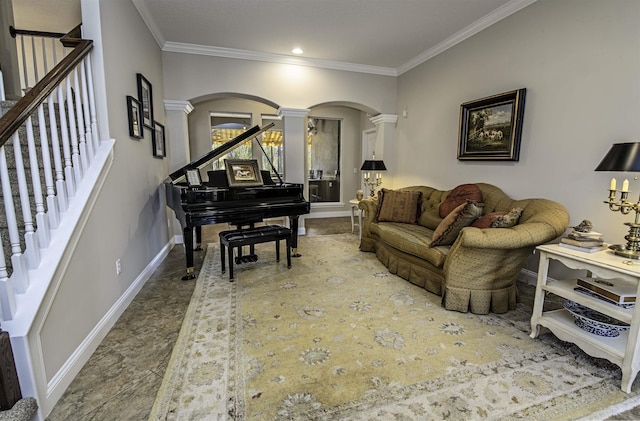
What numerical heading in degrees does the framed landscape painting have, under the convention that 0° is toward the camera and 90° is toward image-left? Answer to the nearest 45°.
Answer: approximately 45°

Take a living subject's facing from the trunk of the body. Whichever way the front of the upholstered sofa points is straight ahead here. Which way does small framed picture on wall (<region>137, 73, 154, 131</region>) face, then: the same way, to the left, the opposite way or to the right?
the opposite way

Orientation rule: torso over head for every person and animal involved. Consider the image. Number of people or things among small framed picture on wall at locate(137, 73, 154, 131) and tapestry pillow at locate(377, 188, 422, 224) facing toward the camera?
1

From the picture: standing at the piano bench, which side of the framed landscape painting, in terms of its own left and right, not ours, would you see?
front

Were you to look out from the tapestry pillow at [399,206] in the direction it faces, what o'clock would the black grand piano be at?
The black grand piano is roughly at 2 o'clock from the tapestry pillow.

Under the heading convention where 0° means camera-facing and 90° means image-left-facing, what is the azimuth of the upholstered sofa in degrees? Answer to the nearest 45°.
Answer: approximately 45°

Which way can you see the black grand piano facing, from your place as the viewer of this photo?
facing the viewer and to the right of the viewer

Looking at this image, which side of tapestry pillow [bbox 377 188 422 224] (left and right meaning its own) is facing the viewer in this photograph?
front

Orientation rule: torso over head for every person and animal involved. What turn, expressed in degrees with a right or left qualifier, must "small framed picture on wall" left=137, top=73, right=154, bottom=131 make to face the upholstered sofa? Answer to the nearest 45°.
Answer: approximately 45° to its right

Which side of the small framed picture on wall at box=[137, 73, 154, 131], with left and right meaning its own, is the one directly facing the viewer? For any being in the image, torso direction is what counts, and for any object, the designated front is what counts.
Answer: right

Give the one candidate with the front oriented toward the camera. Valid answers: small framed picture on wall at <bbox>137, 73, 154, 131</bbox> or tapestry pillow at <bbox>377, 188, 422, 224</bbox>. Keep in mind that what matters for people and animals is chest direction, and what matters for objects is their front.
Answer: the tapestry pillow

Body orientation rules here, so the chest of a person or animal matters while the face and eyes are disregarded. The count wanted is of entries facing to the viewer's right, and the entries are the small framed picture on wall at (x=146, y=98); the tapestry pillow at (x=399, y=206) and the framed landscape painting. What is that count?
1

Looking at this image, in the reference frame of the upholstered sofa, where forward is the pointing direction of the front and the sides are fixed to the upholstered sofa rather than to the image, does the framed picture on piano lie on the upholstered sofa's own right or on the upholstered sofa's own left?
on the upholstered sofa's own right

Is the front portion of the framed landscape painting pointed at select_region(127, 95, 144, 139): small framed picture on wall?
yes

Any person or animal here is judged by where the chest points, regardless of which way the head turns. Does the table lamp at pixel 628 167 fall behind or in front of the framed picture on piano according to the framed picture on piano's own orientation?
in front

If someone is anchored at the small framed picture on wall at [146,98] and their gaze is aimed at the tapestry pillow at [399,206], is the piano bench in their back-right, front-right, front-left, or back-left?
front-right

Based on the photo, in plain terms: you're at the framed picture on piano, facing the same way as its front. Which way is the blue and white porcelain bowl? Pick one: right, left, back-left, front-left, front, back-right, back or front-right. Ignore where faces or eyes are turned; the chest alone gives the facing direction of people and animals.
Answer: front
